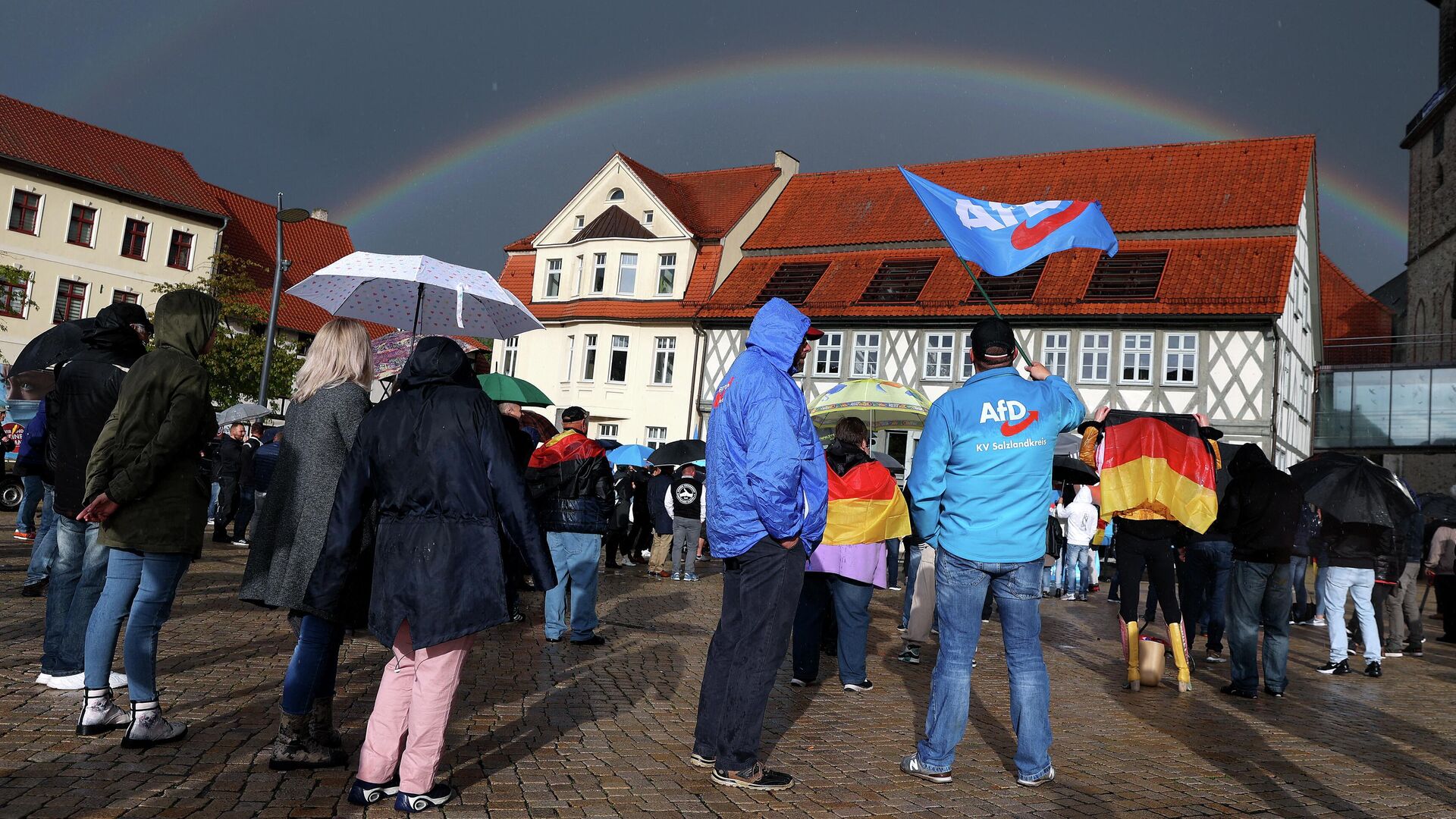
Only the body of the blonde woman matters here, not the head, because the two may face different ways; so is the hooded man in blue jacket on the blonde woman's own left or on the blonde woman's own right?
on the blonde woman's own right

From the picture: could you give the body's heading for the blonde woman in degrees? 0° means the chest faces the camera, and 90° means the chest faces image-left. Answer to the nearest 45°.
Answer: approximately 225°

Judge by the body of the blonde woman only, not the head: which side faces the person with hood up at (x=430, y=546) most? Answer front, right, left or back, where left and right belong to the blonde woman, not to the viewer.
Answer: right

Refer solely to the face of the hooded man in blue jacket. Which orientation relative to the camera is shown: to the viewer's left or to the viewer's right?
to the viewer's right

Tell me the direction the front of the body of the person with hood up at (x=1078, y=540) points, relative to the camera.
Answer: away from the camera

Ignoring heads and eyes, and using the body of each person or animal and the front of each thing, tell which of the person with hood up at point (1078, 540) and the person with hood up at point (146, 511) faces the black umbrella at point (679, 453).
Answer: the person with hood up at point (146, 511)

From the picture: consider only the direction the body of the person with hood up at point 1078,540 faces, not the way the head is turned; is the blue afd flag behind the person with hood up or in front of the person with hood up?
behind

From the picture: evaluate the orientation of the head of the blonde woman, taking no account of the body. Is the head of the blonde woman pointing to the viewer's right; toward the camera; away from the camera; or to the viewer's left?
away from the camera

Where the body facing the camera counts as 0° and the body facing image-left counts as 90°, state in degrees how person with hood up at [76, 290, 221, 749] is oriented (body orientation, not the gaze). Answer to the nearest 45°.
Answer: approximately 225°

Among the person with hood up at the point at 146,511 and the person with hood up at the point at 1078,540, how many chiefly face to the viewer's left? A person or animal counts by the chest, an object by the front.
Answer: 0

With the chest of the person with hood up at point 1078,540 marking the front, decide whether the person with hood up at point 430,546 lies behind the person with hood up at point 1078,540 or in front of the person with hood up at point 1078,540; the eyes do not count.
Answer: behind

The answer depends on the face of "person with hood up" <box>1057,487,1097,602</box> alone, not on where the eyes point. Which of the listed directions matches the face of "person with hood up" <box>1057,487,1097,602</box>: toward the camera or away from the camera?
away from the camera

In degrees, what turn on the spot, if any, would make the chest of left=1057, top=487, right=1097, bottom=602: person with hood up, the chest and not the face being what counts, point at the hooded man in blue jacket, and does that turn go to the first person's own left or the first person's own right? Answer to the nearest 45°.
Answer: approximately 180°

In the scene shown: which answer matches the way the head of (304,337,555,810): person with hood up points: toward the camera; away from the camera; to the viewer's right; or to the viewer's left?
away from the camera
